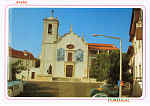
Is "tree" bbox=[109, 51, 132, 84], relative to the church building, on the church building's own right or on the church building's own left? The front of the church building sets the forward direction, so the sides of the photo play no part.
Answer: on the church building's own left

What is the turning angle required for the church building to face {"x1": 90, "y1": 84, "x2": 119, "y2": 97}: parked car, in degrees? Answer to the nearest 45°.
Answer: approximately 45° to its left

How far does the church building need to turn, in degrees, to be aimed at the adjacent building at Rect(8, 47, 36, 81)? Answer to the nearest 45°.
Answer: approximately 45° to its right

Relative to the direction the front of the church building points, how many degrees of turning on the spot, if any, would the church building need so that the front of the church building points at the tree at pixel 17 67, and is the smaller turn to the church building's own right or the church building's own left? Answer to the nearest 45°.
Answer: approximately 45° to the church building's own right

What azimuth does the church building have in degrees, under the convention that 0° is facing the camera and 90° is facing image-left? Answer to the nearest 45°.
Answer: approximately 0°
